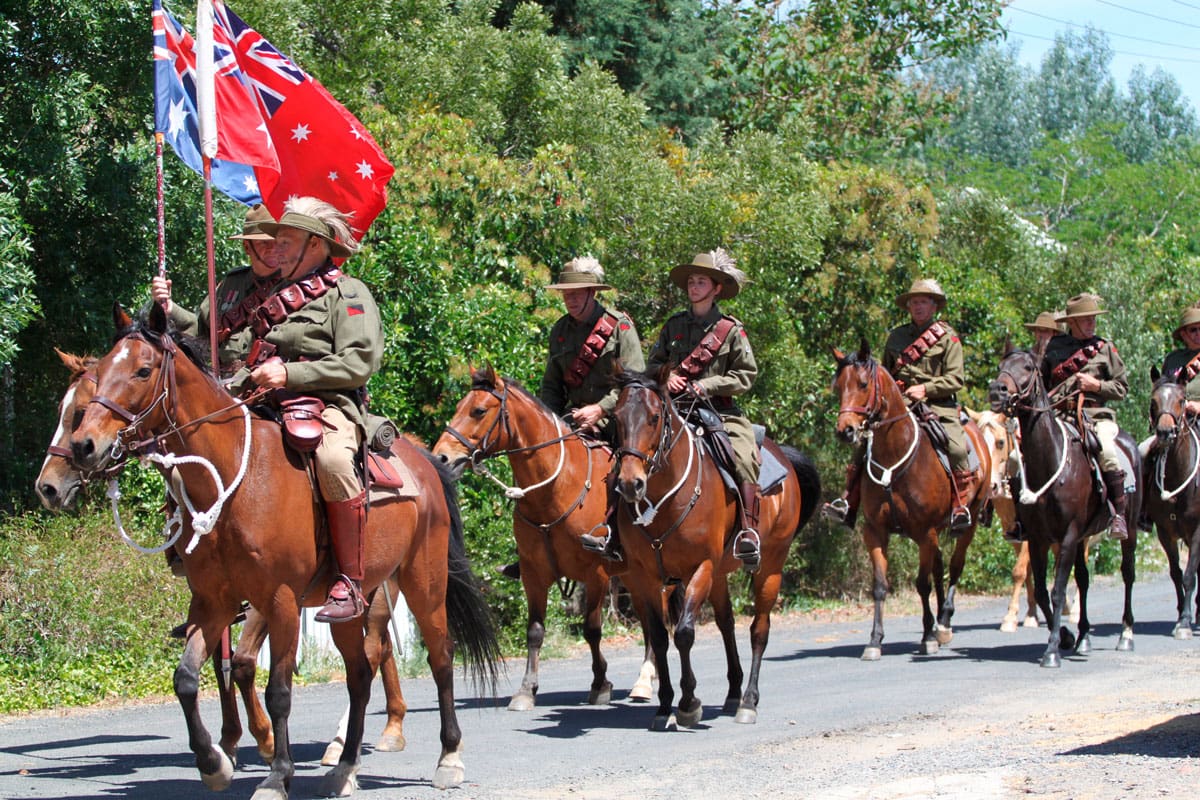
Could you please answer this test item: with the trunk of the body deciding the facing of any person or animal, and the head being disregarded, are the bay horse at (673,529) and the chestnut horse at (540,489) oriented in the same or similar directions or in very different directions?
same or similar directions

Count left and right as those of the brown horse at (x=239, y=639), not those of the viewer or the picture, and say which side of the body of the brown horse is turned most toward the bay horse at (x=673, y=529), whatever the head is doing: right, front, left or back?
back

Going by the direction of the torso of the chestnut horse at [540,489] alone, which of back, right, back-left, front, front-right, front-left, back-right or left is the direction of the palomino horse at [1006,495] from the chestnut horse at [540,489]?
back

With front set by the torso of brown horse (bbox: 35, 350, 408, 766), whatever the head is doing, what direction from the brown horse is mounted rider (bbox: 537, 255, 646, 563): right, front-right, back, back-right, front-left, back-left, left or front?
back

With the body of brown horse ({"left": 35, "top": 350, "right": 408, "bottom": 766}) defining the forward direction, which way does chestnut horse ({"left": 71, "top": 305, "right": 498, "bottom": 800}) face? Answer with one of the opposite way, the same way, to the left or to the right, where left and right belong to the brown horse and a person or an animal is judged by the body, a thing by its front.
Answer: the same way

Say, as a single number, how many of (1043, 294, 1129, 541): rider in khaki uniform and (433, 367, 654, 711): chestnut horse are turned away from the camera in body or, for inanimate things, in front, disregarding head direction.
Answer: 0

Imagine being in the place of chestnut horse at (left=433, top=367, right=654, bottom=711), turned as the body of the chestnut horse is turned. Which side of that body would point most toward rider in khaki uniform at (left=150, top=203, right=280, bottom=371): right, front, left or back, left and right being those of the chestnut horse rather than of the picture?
front

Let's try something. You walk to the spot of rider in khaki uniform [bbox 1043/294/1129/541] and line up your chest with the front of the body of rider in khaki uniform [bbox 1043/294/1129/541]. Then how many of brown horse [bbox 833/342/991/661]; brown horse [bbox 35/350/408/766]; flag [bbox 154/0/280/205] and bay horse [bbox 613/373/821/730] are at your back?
0

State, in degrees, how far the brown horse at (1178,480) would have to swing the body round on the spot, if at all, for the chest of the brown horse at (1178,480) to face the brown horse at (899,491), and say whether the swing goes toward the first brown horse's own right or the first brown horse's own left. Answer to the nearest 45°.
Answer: approximately 45° to the first brown horse's own right

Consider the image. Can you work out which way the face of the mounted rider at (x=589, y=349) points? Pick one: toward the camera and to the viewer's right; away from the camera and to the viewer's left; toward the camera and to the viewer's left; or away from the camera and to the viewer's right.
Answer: toward the camera and to the viewer's left

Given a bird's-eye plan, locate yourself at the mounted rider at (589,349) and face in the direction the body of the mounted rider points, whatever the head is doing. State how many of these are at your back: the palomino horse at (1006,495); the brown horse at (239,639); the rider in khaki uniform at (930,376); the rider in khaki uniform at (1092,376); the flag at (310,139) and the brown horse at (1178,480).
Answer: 4

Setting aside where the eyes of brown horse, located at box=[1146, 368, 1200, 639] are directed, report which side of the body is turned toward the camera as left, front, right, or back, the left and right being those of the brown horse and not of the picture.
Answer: front

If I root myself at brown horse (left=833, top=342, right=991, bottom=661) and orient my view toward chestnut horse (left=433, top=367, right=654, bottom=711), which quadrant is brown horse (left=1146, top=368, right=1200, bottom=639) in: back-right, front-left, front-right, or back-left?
back-left

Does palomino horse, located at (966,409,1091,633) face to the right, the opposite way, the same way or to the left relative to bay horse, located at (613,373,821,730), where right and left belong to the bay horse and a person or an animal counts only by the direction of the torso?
the same way

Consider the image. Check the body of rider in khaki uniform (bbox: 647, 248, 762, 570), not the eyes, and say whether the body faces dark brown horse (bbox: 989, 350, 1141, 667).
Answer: no

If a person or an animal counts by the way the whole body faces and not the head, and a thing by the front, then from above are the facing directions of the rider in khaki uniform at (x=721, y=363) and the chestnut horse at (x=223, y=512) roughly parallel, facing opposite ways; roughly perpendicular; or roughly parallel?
roughly parallel

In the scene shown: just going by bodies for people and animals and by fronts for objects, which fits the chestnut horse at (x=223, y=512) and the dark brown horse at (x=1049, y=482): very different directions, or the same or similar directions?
same or similar directions

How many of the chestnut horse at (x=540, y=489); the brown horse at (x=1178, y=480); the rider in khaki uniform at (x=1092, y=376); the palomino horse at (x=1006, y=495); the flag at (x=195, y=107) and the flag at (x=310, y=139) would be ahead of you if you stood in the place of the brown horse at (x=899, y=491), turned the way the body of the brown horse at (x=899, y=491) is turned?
3

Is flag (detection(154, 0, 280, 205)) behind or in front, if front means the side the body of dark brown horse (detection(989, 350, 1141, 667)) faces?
in front

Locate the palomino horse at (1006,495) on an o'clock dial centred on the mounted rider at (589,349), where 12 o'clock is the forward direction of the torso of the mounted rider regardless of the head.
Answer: The palomino horse is roughly at 6 o'clock from the mounted rider.

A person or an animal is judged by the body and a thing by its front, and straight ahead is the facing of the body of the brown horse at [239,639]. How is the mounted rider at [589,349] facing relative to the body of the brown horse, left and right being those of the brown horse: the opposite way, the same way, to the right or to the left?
the same way

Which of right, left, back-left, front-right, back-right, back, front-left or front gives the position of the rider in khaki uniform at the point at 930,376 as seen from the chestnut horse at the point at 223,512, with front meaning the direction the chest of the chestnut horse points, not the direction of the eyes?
back

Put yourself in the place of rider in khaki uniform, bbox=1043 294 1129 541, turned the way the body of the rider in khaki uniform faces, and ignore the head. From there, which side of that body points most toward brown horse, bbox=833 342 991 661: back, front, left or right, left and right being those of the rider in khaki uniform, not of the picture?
front

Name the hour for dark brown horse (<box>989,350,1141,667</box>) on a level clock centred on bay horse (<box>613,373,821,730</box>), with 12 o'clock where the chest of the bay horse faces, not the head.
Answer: The dark brown horse is roughly at 6 o'clock from the bay horse.

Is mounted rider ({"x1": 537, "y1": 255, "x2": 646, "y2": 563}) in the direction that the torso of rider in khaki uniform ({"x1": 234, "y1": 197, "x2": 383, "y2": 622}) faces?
no

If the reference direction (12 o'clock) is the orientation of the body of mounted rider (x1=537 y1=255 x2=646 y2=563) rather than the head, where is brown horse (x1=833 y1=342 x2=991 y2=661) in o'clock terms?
The brown horse is roughly at 6 o'clock from the mounted rider.
